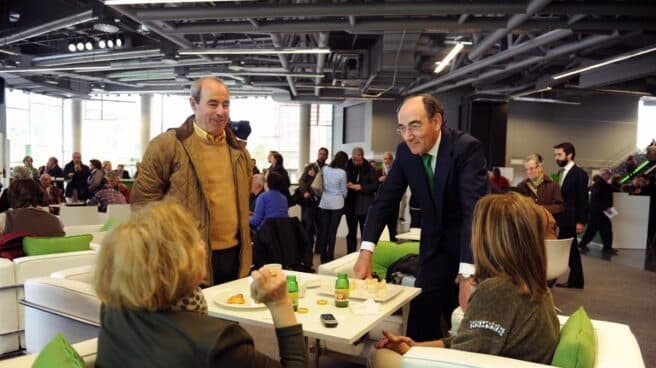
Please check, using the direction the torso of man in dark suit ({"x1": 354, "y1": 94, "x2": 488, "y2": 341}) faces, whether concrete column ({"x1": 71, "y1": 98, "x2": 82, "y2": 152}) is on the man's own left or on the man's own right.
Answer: on the man's own right

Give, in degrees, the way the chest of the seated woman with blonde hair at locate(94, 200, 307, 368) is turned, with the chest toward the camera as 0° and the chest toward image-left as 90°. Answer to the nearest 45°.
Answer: approximately 225°

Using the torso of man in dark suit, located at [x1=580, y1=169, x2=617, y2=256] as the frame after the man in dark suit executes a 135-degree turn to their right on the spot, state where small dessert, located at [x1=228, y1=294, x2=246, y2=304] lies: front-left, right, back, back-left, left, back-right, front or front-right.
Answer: front-left

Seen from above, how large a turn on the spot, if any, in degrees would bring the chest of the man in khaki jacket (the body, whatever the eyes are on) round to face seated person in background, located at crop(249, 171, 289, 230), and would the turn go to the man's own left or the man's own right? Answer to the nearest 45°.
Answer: approximately 135° to the man's own left

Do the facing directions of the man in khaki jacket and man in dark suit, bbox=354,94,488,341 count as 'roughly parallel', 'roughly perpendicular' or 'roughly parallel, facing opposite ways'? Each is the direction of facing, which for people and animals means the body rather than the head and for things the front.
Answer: roughly perpendicular

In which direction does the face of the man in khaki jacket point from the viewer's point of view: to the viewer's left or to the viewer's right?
to the viewer's right

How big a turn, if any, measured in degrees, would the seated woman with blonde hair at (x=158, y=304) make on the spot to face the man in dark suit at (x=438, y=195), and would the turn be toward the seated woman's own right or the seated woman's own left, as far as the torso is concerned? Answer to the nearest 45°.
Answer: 0° — they already face them

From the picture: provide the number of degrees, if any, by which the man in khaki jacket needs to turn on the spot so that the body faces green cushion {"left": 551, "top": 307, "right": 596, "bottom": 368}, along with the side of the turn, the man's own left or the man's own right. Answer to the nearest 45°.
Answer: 0° — they already face it
